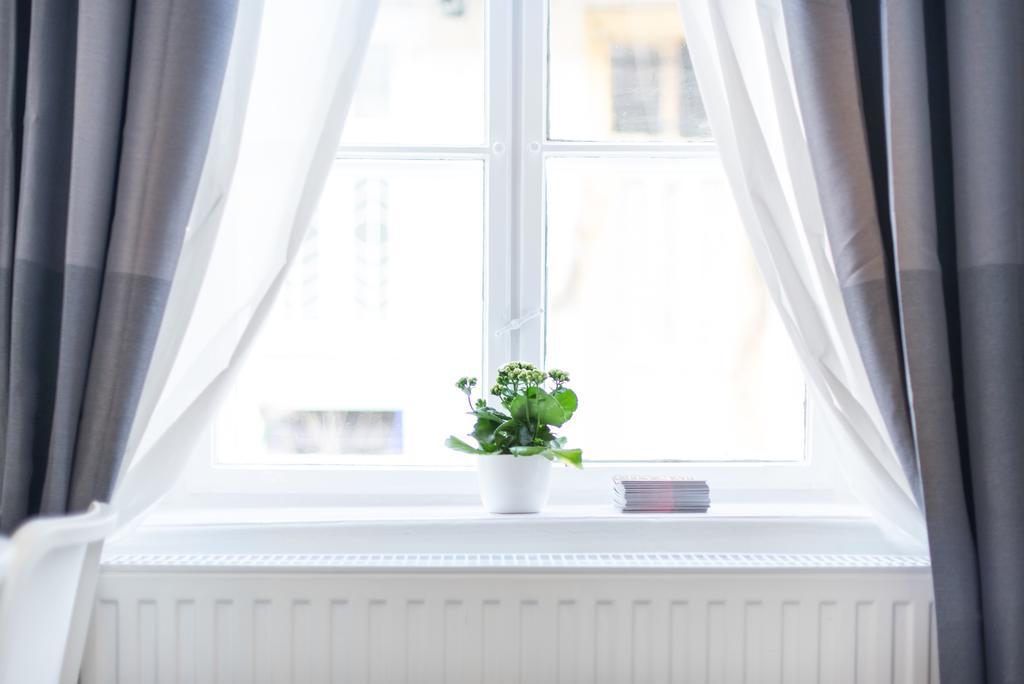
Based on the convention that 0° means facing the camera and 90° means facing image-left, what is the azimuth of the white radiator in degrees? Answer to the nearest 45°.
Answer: approximately 0°

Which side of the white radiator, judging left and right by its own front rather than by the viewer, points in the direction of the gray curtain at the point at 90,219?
right

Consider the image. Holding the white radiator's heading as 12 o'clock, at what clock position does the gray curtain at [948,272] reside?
The gray curtain is roughly at 9 o'clock from the white radiator.
